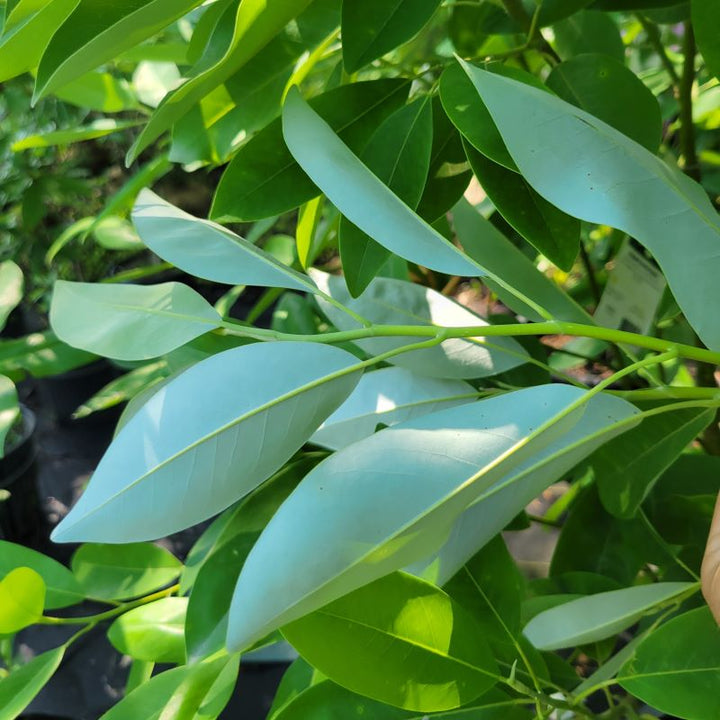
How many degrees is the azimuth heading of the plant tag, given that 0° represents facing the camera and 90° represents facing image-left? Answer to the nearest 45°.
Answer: approximately 0°
